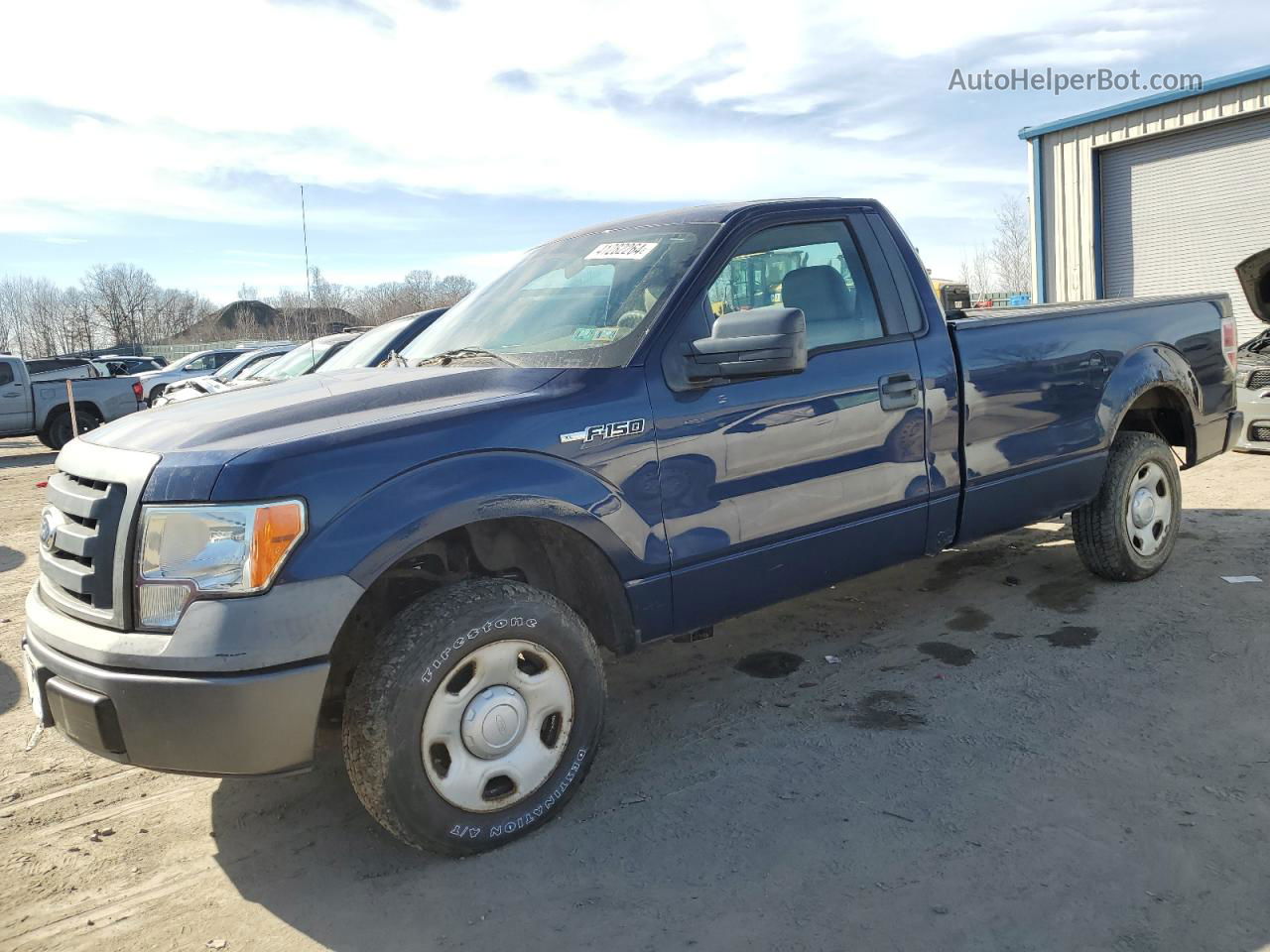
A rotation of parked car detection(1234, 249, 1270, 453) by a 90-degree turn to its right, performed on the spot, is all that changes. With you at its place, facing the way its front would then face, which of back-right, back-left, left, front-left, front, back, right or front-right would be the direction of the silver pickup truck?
front-left

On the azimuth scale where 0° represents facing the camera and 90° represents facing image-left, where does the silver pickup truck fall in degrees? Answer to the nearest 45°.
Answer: approximately 90°

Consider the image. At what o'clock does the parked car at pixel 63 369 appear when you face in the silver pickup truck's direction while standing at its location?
The parked car is roughly at 3 o'clock from the silver pickup truck.

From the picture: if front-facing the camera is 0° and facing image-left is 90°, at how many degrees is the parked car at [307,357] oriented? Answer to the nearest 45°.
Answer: approximately 45°

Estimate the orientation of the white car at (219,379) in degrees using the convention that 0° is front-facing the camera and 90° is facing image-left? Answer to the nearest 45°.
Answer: approximately 45°

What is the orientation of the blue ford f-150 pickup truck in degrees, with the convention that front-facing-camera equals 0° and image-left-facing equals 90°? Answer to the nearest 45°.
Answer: approximately 45°

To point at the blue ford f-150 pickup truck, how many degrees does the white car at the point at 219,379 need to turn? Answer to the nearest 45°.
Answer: approximately 45° to its left

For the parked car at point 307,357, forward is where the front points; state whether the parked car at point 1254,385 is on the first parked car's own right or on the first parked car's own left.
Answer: on the first parked car's own left
